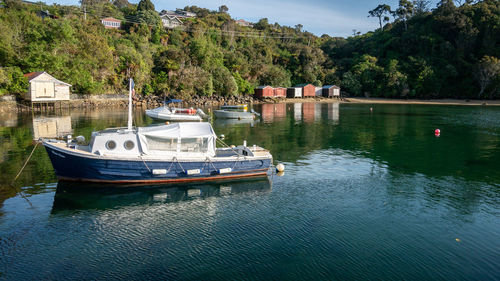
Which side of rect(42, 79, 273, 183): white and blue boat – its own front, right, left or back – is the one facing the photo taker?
left
